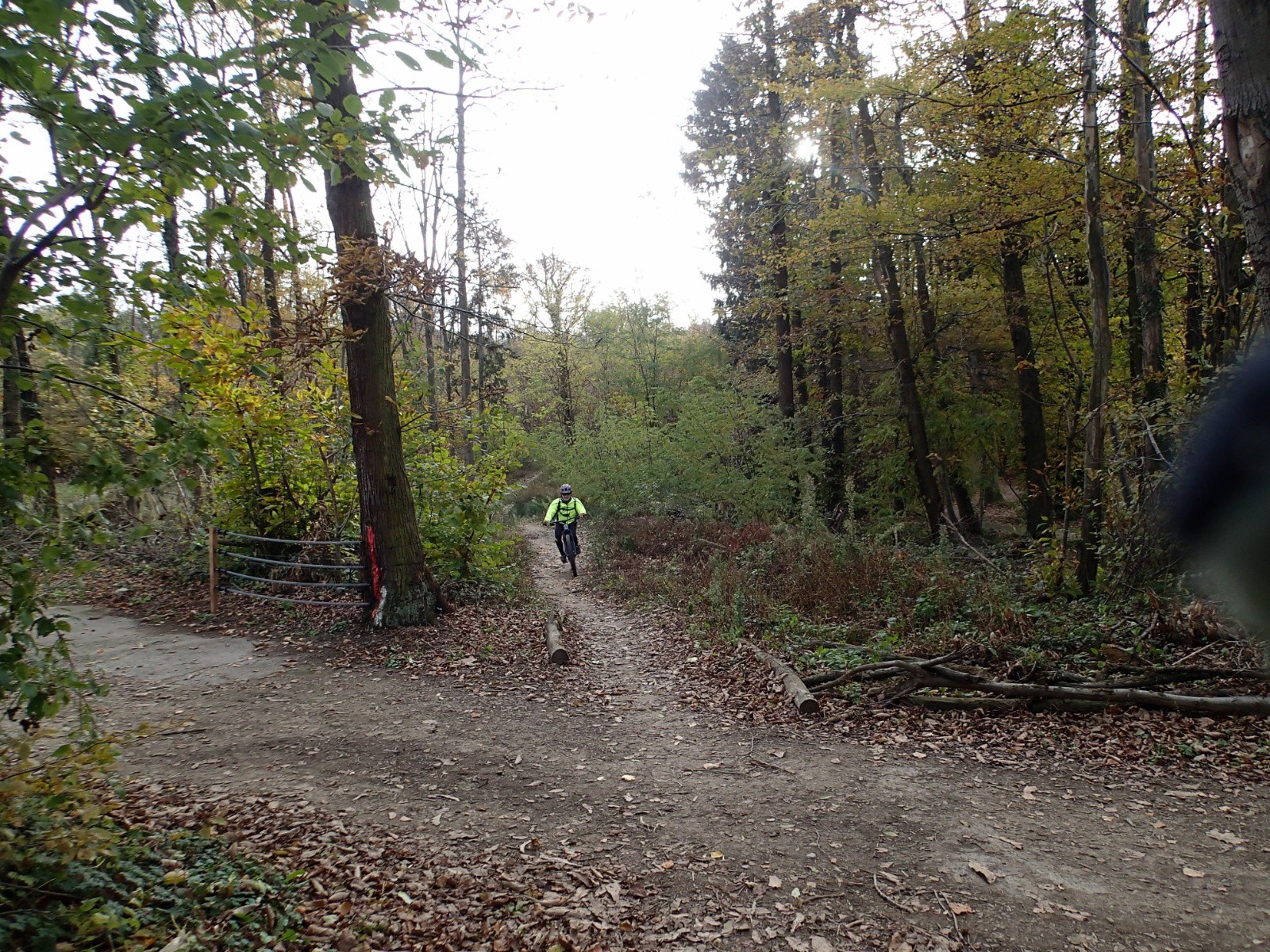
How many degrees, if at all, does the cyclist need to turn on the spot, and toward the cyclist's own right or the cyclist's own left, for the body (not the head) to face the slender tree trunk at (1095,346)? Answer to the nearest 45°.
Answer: approximately 45° to the cyclist's own left

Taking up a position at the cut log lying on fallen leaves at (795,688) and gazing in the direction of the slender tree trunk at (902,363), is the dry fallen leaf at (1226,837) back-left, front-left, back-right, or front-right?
back-right

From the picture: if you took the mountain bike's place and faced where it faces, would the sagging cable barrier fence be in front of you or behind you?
in front

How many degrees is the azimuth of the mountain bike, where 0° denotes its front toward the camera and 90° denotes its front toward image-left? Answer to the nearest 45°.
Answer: approximately 0°

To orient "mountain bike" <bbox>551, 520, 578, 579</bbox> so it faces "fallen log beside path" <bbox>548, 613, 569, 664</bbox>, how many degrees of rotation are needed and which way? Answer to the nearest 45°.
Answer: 0° — it already faces it

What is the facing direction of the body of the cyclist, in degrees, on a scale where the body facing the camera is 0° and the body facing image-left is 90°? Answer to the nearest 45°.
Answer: approximately 0°

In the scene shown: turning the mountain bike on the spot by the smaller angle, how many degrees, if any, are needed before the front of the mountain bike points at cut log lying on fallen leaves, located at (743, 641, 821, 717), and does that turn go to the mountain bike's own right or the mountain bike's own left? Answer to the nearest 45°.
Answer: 0° — it already faces it
